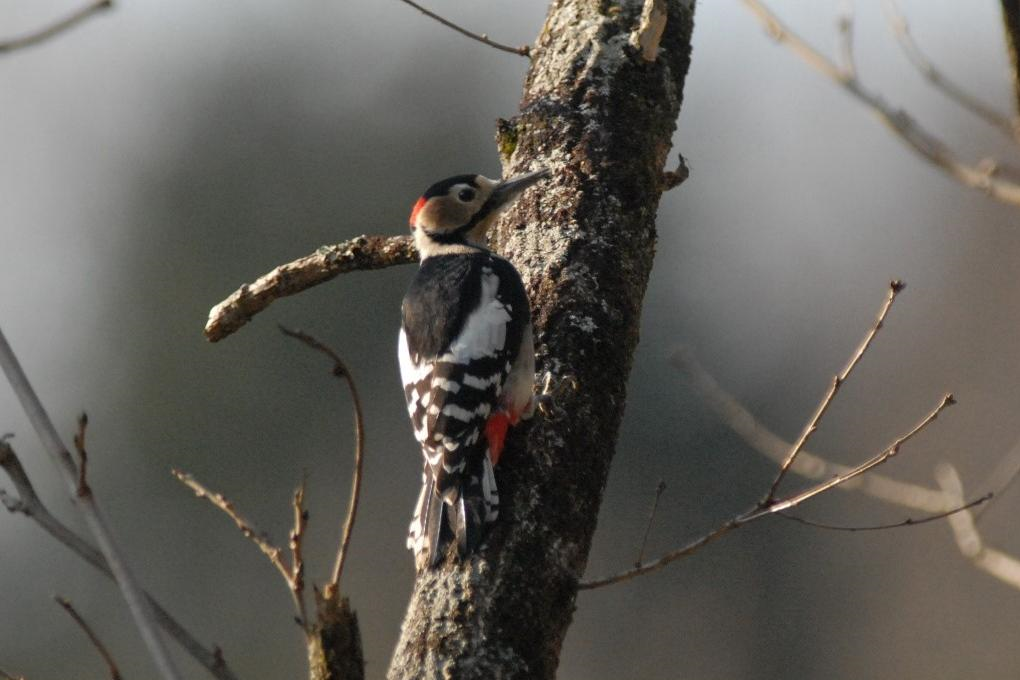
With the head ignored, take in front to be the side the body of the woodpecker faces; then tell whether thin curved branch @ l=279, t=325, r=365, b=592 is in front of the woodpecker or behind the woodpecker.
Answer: behind

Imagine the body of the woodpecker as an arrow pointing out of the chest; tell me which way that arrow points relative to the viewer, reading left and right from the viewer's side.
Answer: facing away from the viewer and to the right of the viewer

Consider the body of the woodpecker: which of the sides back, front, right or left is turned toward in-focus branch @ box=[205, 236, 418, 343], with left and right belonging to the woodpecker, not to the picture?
left

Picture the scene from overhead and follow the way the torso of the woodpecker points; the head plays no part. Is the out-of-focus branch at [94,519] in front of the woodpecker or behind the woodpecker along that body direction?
behind

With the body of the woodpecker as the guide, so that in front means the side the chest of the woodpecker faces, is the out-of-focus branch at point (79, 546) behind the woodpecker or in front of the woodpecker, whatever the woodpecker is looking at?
behind
